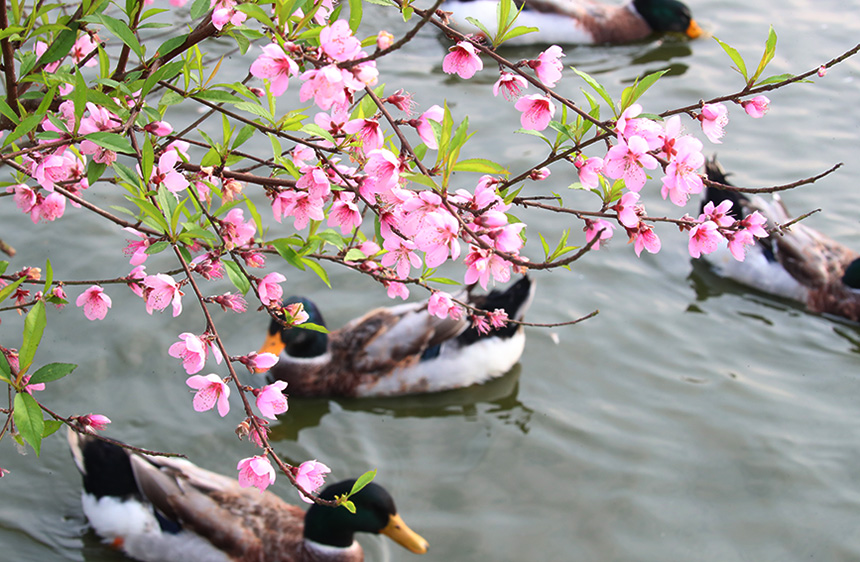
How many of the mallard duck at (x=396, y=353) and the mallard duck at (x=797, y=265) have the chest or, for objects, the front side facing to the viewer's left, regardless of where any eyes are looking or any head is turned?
1

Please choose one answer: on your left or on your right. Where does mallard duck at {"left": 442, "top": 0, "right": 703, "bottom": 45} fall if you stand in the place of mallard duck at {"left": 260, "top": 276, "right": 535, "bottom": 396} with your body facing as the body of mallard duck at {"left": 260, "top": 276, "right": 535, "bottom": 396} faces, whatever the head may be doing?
on your right

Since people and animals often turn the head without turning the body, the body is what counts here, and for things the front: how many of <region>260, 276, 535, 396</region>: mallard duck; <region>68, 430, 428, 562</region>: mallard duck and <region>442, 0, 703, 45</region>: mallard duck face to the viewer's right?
2

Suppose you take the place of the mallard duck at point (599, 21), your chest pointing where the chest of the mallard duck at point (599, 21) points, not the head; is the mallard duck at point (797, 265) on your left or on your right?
on your right

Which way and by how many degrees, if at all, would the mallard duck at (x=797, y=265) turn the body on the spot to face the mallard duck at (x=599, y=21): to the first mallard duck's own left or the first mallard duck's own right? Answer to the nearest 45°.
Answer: approximately 180°

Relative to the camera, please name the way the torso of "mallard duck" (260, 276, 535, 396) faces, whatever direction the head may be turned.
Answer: to the viewer's left

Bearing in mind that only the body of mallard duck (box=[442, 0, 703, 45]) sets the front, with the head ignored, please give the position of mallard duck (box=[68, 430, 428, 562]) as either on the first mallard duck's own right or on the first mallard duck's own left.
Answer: on the first mallard duck's own right

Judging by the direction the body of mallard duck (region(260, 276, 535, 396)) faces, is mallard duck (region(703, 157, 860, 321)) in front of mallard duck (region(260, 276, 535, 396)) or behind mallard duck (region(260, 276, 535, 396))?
behind

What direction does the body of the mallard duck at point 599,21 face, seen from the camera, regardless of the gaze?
to the viewer's right

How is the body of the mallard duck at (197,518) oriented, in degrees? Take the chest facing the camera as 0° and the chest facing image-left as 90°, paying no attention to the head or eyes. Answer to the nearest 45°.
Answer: approximately 270°
